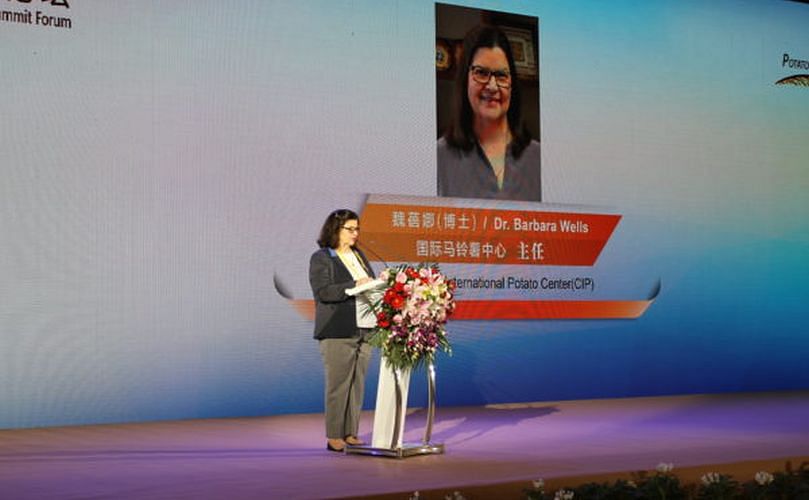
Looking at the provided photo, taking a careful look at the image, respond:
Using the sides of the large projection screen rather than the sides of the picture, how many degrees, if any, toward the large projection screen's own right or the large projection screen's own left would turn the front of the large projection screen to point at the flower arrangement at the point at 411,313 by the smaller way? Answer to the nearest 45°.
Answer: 0° — it already faces it

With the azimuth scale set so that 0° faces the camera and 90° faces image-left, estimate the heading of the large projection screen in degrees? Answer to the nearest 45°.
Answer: approximately 0°

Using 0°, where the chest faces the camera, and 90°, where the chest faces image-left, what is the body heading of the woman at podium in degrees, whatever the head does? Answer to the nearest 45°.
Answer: approximately 315°

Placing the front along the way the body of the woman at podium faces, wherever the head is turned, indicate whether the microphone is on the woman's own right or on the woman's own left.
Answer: on the woman's own left

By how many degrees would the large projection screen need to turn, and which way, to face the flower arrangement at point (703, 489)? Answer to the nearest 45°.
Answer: approximately 45° to its left

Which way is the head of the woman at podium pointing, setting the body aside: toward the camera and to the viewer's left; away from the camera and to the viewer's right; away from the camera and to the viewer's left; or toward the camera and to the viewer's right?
toward the camera and to the viewer's right
